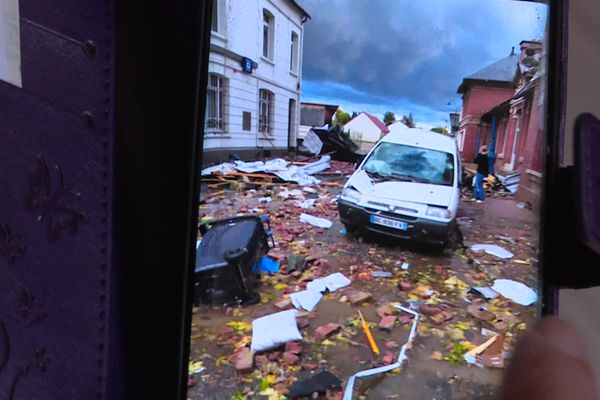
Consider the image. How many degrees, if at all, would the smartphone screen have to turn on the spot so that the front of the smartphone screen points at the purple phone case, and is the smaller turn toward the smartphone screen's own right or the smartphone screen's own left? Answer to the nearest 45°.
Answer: approximately 45° to the smartphone screen's own right

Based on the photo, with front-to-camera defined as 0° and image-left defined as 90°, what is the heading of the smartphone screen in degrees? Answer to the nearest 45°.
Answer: approximately 0°
